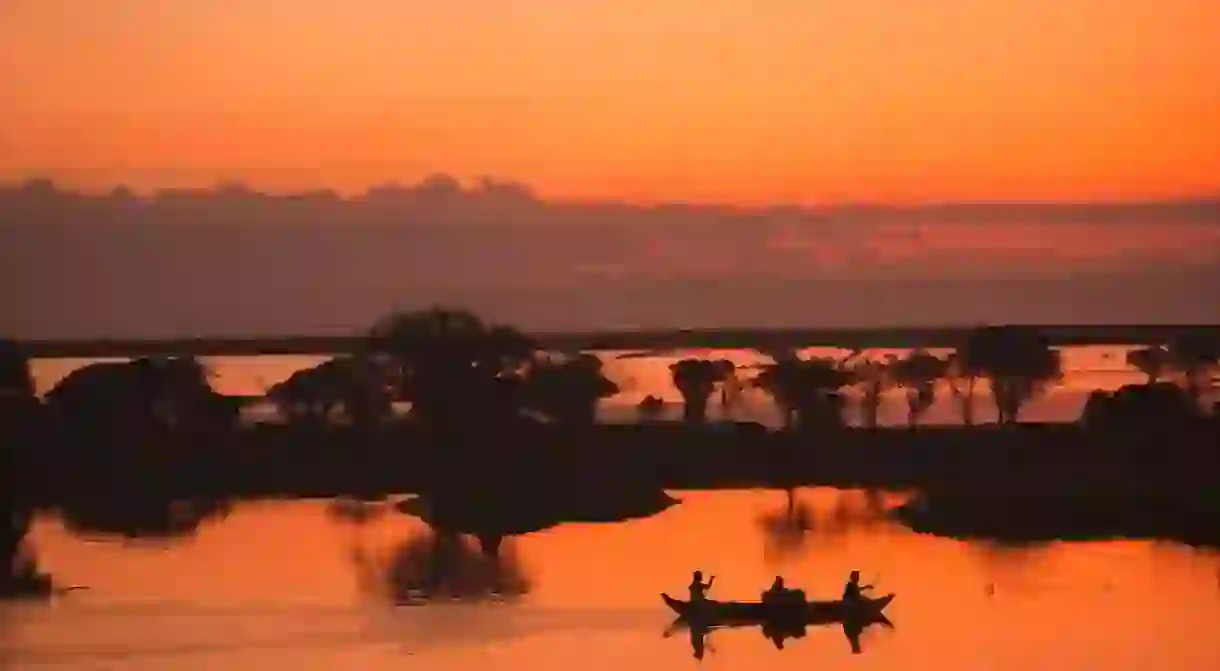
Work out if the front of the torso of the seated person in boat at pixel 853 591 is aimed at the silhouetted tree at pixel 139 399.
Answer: no

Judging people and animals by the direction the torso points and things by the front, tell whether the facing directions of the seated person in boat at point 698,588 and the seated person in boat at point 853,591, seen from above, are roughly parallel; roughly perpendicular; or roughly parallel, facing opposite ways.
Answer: roughly parallel

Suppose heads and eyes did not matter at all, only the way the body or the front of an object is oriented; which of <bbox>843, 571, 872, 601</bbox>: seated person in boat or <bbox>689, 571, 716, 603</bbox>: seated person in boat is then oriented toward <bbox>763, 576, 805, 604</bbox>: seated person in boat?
<bbox>689, 571, 716, 603</bbox>: seated person in boat

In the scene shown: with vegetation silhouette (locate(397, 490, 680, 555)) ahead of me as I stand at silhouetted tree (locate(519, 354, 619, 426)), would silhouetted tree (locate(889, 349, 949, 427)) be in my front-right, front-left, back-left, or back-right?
back-left

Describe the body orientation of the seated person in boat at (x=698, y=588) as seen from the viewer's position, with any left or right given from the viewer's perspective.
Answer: facing to the right of the viewer

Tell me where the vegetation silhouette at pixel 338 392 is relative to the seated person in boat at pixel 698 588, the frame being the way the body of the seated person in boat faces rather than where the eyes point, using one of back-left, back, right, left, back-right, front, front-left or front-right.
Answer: back-left

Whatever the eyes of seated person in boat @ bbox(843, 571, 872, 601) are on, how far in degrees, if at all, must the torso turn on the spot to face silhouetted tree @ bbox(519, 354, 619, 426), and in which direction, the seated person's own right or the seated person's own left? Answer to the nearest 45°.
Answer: approximately 135° to the seated person's own left

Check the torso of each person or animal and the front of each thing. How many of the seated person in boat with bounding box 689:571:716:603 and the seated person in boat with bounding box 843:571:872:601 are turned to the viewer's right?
2

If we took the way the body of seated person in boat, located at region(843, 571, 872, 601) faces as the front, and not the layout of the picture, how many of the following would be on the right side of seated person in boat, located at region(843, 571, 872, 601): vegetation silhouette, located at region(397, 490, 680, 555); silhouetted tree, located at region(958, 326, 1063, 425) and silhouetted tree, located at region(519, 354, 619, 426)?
0

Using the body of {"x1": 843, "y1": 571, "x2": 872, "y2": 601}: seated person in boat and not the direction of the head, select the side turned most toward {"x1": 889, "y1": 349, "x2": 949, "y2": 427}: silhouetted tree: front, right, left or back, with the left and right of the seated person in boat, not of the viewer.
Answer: left

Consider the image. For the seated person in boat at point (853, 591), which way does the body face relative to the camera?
to the viewer's right
